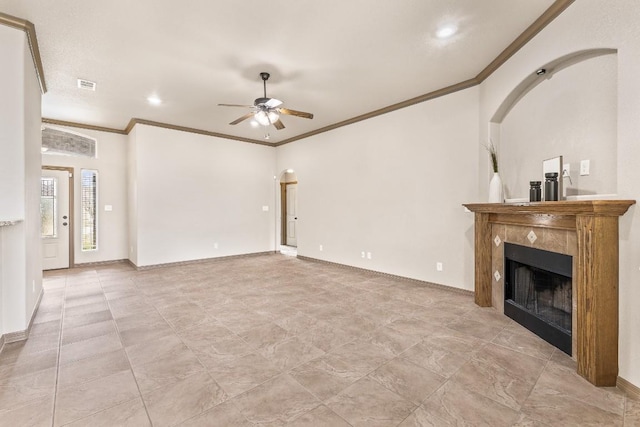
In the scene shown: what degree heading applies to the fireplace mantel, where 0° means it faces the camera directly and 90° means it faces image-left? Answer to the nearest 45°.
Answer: approximately 45°

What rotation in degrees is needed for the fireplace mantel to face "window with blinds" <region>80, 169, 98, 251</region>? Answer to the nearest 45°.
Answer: approximately 45° to its right

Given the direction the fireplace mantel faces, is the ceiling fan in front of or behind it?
in front

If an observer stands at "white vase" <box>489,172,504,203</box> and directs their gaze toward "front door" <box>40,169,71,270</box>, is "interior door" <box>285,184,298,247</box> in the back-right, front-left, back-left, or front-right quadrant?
front-right

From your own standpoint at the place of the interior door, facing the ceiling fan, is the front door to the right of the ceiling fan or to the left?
right

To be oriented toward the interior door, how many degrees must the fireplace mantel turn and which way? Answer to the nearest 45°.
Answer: approximately 90° to its right

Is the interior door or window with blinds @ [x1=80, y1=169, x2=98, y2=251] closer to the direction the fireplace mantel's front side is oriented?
the window with blinds

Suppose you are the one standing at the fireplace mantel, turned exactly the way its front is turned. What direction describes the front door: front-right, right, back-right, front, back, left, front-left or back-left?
front-right
